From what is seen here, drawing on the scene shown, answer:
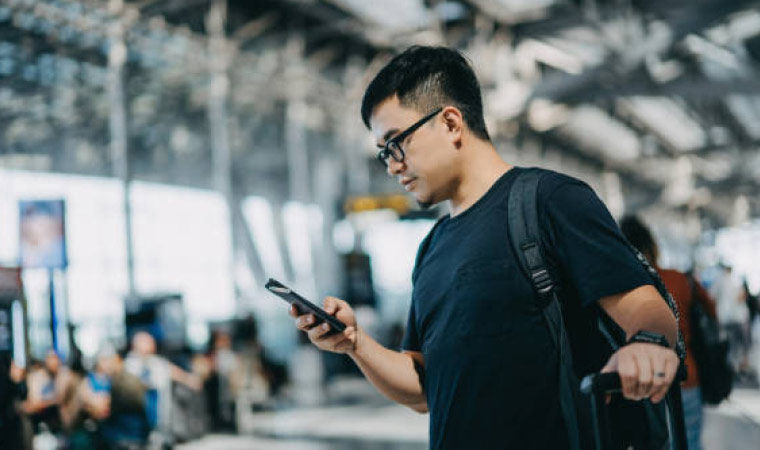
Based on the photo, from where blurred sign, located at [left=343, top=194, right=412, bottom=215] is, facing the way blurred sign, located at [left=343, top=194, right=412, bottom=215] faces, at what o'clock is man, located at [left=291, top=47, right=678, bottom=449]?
The man is roughly at 12 o'clock from the blurred sign.

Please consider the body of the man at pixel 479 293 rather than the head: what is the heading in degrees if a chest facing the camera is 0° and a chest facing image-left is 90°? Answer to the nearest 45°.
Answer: approximately 45°

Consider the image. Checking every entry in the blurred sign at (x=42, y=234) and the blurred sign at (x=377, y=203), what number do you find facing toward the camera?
2

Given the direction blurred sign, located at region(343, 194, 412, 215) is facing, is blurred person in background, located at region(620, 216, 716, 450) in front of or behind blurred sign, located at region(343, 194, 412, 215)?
in front

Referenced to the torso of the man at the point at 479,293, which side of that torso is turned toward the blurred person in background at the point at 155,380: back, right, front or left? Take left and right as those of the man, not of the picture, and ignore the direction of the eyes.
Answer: right

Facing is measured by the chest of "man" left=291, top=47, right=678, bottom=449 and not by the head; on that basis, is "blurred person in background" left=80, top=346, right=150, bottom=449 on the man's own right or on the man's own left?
on the man's own right

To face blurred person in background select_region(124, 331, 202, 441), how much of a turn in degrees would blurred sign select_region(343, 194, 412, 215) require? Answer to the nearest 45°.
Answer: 0° — it already faces them

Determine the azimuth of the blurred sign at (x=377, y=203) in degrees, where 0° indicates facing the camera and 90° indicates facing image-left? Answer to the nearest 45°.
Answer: approximately 0°

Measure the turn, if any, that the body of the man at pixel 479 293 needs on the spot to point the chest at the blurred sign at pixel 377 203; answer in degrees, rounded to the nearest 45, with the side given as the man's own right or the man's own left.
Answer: approximately 135° to the man's own right

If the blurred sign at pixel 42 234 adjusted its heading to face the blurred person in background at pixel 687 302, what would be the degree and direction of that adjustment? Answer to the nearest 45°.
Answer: approximately 45° to its left

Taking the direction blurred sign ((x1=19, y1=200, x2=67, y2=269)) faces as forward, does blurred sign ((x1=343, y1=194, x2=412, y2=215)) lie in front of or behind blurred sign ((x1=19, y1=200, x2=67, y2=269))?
behind
